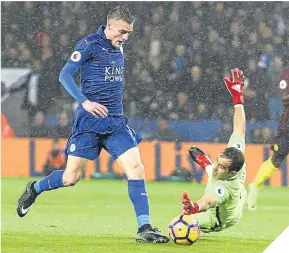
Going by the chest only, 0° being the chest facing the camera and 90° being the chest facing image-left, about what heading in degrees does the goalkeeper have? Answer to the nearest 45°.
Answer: approximately 90°
